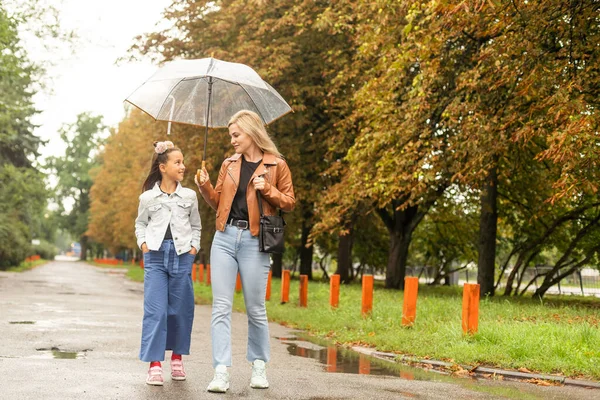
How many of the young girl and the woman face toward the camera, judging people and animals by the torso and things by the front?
2

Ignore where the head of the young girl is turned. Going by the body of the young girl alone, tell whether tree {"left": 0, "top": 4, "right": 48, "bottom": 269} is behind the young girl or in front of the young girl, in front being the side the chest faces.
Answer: behind

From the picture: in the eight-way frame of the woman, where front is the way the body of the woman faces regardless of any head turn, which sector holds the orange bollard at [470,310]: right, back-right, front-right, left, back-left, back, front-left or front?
back-left

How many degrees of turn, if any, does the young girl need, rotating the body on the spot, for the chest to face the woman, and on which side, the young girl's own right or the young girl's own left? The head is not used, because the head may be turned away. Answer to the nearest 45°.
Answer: approximately 45° to the young girl's own left

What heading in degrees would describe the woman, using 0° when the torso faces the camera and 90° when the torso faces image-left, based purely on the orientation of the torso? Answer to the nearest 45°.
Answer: approximately 0°

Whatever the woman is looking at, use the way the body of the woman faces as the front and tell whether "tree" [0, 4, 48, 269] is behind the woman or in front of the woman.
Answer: behind

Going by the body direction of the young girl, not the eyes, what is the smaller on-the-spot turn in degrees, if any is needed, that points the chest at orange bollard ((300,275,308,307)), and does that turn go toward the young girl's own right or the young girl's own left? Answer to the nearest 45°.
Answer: approximately 180°

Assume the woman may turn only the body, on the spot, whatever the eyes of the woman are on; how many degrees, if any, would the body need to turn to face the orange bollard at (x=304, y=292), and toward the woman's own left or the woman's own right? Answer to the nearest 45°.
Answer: approximately 180°

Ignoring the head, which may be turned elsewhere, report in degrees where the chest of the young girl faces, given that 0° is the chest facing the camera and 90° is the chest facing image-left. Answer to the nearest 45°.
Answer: approximately 0°

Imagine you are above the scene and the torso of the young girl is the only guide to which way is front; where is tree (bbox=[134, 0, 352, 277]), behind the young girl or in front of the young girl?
behind
